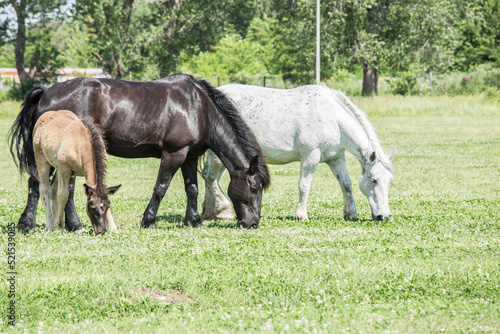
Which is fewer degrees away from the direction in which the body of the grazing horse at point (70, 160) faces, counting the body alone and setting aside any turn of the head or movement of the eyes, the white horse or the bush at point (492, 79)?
the white horse

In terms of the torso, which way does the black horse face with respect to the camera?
to the viewer's right

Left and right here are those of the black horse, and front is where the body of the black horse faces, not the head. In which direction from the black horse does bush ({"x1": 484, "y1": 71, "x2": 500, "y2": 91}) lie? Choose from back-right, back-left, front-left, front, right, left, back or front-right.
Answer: front-left

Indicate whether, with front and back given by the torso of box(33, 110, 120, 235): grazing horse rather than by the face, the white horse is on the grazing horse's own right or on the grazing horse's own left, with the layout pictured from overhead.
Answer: on the grazing horse's own left

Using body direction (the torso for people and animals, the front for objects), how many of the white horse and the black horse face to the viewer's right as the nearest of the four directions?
2

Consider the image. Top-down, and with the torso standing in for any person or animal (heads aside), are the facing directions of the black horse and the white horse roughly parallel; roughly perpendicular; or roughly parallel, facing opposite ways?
roughly parallel

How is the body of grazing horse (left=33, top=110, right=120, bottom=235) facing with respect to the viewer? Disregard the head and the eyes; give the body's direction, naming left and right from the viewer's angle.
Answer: facing the viewer and to the right of the viewer

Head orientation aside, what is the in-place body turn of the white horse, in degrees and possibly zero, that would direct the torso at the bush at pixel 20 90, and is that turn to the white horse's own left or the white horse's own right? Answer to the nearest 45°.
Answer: approximately 135° to the white horse's own left

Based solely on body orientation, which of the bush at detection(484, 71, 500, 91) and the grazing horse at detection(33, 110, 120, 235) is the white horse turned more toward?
the bush

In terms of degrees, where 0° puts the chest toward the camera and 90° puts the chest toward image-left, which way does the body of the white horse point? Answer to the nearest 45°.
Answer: approximately 270°

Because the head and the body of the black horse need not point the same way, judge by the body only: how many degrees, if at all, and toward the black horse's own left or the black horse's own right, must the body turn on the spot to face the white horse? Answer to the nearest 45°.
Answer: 0° — it already faces it

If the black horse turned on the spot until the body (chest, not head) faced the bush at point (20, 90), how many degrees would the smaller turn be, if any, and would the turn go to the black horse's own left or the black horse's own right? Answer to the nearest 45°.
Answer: approximately 90° to the black horse's own left
